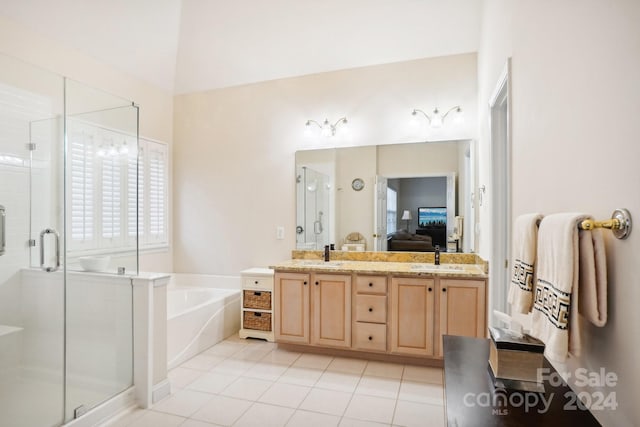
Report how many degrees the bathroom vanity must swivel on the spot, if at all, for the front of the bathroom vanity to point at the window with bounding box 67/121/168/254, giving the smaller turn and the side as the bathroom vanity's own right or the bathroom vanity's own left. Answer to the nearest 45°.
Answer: approximately 45° to the bathroom vanity's own right

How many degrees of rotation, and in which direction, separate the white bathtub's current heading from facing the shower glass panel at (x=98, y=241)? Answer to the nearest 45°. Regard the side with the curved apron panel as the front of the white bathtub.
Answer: approximately 90° to its right

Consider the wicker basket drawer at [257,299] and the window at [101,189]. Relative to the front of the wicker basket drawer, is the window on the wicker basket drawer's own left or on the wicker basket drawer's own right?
on the wicker basket drawer's own right

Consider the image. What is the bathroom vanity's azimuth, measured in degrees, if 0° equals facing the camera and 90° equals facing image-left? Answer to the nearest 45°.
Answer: approximately 0°

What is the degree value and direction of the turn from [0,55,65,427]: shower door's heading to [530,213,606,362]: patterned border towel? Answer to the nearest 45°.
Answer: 0° — it already faces it

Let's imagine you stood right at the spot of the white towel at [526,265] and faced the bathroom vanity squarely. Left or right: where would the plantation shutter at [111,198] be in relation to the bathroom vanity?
left

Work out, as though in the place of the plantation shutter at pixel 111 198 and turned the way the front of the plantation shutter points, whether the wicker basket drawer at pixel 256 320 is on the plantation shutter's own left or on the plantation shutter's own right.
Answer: on the plantation shutter's own left

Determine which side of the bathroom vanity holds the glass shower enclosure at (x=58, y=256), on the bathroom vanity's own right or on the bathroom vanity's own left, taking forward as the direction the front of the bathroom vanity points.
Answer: on the bathroom vanity's own right

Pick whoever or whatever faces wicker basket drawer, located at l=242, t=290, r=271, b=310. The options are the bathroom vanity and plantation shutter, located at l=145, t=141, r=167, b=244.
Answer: the plantation shutter
